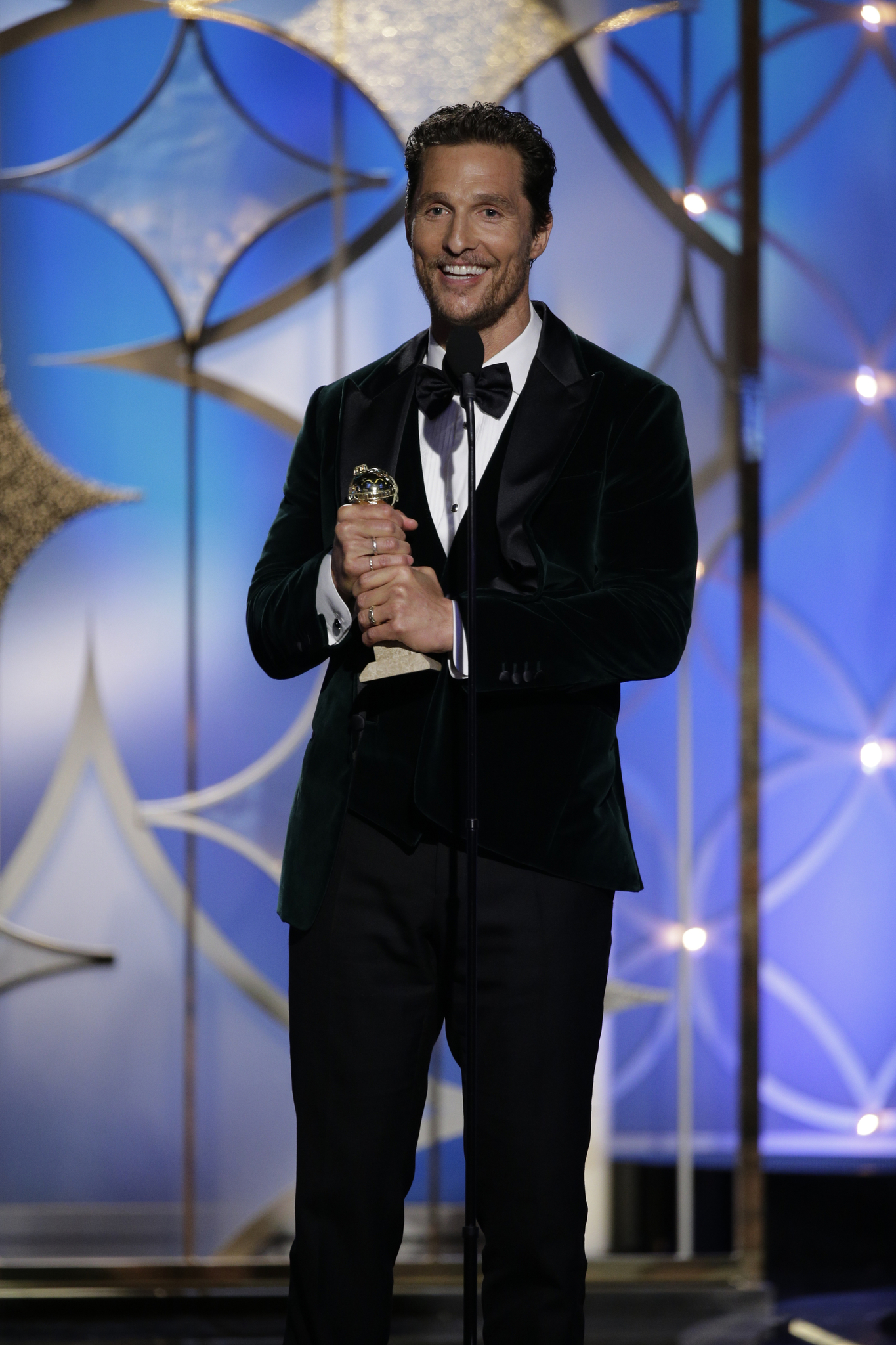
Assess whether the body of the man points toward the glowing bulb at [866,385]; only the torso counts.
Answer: no

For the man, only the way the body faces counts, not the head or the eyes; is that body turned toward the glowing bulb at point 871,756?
no

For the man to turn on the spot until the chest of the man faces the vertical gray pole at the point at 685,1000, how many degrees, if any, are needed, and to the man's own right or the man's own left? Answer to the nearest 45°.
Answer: approximately 180°

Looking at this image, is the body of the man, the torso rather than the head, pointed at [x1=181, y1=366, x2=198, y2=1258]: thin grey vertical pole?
no

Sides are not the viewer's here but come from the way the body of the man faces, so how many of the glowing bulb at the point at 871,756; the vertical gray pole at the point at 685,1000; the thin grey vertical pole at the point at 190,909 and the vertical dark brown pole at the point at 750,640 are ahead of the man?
0

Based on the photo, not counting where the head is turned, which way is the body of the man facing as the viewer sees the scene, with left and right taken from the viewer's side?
facing the viewer
